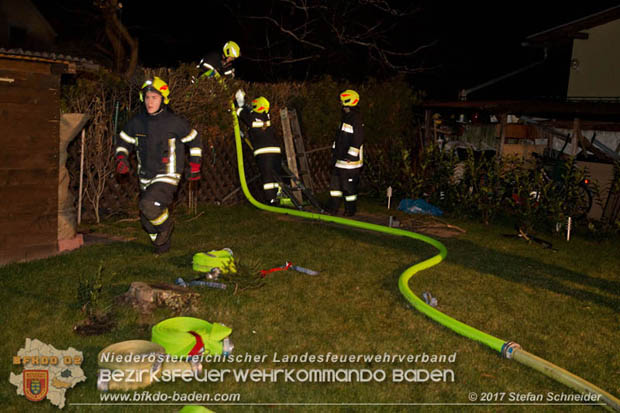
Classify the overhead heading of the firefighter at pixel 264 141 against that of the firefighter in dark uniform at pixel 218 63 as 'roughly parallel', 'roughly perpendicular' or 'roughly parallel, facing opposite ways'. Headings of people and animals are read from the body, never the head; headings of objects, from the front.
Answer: roughly parallel, facing opposite ways

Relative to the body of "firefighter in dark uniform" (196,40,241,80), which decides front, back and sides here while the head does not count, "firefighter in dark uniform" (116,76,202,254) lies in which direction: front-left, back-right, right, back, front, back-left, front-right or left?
front-right

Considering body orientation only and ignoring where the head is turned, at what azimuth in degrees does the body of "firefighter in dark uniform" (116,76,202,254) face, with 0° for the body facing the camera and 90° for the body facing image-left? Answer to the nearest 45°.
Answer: approximately 45°

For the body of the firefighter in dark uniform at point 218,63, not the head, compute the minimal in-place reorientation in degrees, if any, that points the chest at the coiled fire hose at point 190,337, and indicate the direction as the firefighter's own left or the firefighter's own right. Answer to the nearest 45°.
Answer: approximately 45° to the firefighter's own right

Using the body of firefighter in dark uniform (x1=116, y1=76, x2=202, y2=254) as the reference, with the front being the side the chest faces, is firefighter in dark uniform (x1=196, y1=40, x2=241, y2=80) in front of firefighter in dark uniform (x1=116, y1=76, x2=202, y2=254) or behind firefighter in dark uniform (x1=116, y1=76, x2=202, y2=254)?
behind

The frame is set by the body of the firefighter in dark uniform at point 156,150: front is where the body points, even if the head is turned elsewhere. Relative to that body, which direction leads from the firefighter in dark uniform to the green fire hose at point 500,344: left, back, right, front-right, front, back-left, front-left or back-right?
left

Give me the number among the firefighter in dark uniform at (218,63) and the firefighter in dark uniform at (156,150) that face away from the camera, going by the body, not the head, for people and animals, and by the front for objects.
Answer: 0

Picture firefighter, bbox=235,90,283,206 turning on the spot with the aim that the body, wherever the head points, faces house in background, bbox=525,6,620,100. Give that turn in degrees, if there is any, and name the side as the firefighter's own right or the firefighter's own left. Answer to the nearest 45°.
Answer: approximately 90° to the firefighter's own right

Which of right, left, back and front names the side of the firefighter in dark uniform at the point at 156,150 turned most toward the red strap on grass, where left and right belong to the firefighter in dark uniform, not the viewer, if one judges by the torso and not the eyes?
left

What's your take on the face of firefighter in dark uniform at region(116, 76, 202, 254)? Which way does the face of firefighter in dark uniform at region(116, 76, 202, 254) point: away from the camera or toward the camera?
toward the camera

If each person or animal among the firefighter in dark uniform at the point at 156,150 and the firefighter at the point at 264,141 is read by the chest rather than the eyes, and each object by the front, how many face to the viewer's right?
0

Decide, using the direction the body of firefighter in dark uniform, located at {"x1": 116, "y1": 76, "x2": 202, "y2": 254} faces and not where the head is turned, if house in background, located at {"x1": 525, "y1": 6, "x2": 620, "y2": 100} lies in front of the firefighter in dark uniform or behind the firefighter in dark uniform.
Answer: behind

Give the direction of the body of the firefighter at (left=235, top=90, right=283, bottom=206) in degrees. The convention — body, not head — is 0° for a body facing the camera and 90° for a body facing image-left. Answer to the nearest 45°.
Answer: approximately 135°

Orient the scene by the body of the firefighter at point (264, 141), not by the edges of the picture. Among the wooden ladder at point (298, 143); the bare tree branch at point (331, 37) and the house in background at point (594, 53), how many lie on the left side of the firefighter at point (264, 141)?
0

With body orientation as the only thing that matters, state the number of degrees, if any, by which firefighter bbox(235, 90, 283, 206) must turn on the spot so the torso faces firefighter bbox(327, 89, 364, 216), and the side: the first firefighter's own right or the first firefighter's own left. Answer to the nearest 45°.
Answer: approximately 135° to the first firefighter's own right

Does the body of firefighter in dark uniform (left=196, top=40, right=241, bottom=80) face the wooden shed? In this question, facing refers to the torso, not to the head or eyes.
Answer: no
